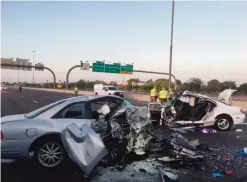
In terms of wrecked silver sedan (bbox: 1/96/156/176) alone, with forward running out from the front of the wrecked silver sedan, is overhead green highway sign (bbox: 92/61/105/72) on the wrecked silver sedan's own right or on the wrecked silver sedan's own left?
on the wrecked silver sedan's own left

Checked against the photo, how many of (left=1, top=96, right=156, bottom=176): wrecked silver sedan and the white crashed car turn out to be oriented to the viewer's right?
1

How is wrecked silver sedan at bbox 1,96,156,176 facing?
to the viewer's right

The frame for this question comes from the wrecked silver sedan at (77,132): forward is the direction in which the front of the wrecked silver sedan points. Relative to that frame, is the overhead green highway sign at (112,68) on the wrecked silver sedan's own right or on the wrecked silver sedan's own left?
on the wrecked silver sedan's own left

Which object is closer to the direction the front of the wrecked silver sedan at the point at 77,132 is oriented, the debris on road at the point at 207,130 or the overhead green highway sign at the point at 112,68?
the debris on road

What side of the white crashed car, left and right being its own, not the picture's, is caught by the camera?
left

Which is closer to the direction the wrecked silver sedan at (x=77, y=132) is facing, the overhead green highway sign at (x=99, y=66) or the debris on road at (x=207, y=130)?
the debris on road

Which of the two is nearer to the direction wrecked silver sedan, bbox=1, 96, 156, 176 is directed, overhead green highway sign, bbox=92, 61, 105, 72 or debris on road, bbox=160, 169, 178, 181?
the debris on road

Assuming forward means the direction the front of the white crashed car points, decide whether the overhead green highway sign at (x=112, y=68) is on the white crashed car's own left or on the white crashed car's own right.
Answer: on the white crashed car's own right
